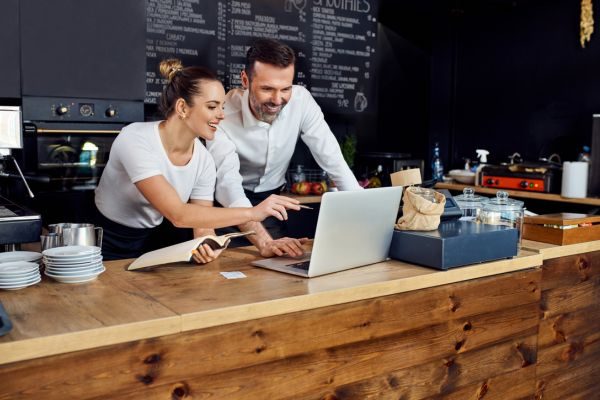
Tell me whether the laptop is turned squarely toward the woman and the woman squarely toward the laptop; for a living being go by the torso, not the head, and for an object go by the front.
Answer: yes

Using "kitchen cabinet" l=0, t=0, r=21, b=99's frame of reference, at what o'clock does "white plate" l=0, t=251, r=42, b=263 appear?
The white plate is roughly at 12 o'clock from the kitchen cabinet.

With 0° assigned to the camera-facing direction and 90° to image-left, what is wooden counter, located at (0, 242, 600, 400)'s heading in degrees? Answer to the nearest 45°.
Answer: approximately 315°

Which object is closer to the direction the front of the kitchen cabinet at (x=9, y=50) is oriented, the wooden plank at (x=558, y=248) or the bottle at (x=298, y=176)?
the wooden plank

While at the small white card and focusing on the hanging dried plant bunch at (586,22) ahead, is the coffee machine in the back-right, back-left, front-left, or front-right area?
back-left

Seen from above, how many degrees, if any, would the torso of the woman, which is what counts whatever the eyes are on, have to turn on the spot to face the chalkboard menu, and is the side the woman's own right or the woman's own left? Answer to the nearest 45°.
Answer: approximately 135° to the woman's own left

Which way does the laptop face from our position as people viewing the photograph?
facing away from the viewer and to the left of the viewer

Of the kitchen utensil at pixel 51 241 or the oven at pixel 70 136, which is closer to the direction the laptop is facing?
the oven
